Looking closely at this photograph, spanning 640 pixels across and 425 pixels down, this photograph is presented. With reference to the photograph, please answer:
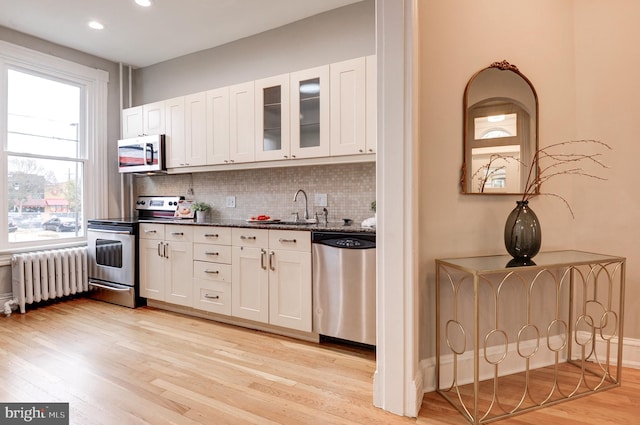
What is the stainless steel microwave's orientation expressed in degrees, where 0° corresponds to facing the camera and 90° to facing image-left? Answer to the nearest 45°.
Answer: approximately 45°

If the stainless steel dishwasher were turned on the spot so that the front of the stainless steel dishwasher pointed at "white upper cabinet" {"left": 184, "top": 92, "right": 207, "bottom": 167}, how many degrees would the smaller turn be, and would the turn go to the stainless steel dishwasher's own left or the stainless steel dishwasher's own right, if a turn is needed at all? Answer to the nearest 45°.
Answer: approximately 90° to the stainless steel dishwasher's own right

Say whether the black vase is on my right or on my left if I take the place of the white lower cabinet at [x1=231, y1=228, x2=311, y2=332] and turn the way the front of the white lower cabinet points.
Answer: on my left

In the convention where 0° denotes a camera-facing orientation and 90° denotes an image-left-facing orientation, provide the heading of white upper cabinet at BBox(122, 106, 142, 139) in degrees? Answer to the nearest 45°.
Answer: approximately 45°

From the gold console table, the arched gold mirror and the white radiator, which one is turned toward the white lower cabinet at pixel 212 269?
the white radiator

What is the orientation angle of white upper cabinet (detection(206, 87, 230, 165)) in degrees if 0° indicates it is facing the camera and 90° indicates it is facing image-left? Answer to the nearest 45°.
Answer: approximately 45°

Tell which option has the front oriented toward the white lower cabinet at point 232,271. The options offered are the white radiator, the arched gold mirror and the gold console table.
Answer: the white radiator

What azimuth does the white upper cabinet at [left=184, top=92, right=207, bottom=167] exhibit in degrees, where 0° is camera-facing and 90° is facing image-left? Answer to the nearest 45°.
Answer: approximately 45°

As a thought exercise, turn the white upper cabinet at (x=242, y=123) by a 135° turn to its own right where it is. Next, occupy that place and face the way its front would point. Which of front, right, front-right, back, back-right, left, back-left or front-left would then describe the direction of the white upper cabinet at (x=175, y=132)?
front-left
